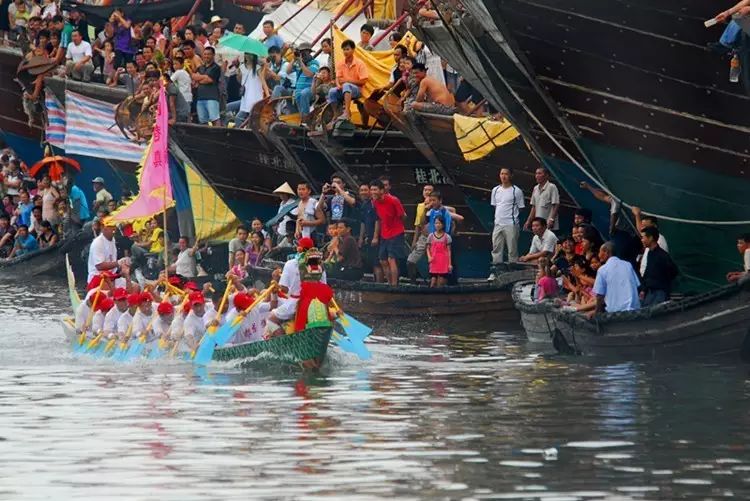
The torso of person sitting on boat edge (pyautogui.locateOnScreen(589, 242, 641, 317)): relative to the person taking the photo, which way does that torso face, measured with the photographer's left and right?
facing away from the viewer and to the left of the viewer

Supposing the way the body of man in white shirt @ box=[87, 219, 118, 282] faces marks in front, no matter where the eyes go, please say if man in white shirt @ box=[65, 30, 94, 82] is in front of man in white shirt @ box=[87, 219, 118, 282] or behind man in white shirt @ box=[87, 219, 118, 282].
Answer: behind

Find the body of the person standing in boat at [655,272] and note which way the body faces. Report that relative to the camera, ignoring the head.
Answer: to the viewer's left

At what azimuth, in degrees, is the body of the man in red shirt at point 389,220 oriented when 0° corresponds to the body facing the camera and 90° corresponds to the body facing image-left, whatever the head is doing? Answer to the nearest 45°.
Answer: approximately 45°

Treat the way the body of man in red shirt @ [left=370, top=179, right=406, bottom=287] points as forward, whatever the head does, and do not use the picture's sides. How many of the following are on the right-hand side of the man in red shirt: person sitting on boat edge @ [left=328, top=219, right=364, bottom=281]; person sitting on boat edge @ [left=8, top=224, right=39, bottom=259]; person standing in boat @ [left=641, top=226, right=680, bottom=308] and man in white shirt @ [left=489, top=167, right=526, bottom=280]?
2
